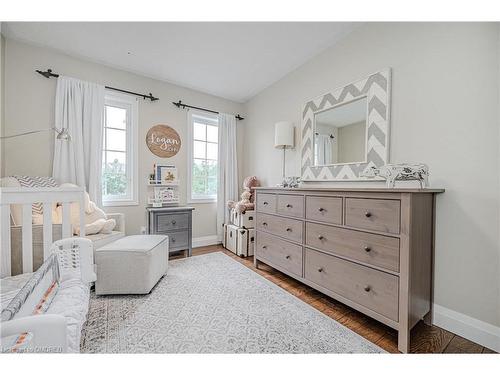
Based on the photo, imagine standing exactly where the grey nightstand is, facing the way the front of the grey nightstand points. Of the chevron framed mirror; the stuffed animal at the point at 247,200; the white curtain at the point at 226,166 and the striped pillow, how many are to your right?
1

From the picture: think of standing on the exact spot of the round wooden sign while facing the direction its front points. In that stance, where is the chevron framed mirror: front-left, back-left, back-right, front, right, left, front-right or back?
front-left

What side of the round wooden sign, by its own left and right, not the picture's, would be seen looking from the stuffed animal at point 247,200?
left

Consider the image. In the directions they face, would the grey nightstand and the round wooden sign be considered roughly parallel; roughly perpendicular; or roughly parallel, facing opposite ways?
roughly parallel

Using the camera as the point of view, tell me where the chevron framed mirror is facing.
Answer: facing the viewer and to the left of the viewer

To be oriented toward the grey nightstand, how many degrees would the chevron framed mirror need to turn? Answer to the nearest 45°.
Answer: approximately 45° to its right

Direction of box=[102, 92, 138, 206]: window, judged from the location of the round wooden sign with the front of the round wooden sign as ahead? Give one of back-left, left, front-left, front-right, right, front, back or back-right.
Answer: right

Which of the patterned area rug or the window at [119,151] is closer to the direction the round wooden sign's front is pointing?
the patterned area rug

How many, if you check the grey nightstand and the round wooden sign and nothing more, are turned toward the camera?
2

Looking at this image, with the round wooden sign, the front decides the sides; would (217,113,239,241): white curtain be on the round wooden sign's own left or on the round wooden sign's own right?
on the round wooden sign's own left

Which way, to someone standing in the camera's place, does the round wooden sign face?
facing the viewer

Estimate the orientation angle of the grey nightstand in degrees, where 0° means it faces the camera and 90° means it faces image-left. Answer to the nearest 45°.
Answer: approximately 0°

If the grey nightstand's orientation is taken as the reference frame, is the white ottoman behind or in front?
in front

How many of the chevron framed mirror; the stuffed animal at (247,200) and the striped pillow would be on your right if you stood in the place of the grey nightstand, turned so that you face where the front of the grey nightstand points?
1

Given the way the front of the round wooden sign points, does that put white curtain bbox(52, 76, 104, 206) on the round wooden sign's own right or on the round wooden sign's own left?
on the round wooden sign's own right
